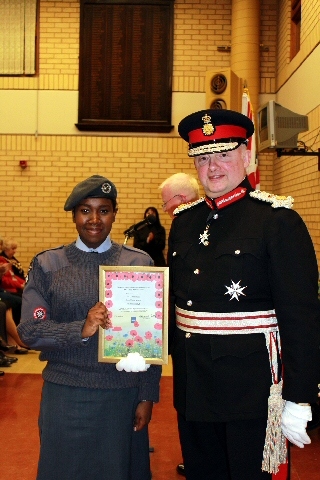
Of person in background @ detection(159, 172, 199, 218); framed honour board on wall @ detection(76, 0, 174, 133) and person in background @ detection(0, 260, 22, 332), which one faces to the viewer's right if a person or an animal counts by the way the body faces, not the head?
person in background @ detection(0, 260, 22, 332)

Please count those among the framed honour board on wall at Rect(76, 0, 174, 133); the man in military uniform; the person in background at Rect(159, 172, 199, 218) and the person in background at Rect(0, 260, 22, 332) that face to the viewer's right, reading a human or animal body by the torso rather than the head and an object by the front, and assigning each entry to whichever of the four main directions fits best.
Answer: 1

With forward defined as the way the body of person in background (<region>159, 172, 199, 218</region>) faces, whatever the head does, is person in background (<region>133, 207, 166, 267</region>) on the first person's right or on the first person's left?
on the first person's right

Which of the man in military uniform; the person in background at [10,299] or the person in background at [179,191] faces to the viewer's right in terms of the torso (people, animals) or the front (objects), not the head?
the person in background at [10,299]

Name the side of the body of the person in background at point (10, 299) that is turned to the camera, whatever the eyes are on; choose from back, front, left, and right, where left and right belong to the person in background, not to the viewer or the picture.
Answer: right

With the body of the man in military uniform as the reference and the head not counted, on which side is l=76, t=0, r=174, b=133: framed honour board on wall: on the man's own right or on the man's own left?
on the man's own right

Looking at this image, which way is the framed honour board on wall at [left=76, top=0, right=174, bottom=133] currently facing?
toward the camera

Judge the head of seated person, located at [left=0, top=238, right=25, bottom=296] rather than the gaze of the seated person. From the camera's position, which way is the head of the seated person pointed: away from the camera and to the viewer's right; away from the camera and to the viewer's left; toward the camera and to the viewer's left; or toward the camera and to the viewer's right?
toward the camera and to the viewer's right

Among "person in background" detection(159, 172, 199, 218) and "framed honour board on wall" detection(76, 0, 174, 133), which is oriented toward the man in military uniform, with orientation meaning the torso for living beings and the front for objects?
the framed honour board on wall

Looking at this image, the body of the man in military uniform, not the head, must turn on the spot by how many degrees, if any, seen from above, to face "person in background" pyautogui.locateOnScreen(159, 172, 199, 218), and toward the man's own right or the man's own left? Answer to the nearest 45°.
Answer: approximately 135° to the man's own right
